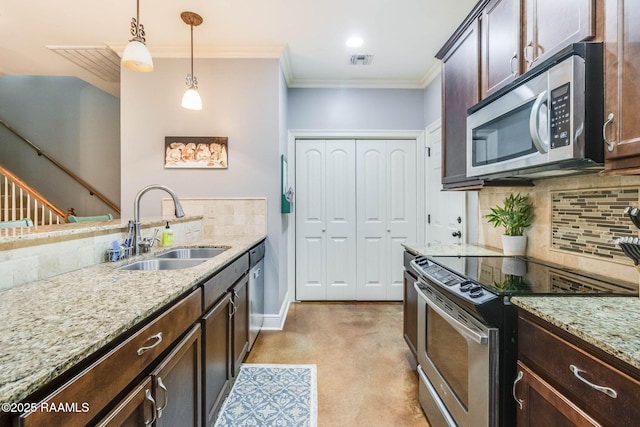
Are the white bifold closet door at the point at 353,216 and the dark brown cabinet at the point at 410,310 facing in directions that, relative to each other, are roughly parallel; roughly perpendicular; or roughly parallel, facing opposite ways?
roughly perpendicular

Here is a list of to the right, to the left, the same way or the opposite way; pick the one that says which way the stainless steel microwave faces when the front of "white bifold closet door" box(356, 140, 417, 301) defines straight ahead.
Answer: to the right

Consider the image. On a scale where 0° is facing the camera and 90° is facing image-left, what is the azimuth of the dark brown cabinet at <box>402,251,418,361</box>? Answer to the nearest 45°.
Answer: approximately 90°

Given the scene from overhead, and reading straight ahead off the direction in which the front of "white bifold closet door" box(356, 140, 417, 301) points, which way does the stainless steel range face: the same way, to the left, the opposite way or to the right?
to the right

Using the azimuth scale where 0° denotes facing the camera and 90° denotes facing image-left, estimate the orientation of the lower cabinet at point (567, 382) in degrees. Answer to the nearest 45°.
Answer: approximately 45°

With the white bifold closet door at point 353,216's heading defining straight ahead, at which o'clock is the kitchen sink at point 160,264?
The kitchen sink is roughly at 1 o'clock from the white bifold closet door.

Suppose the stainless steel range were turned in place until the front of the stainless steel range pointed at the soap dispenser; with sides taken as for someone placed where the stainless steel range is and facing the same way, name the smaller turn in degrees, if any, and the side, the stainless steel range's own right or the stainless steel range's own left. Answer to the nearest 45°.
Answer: approximately 45° to the stainless steel range's own right

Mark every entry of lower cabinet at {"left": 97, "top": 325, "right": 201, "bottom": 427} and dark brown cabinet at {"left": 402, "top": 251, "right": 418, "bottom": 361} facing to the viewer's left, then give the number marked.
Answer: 1

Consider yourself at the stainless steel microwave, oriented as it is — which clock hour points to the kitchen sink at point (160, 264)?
The kitchen sink is roughly at 1 o'clock from the stainless steel microwave.

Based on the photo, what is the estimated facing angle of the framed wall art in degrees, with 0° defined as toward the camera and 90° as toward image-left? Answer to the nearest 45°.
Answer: approximately 0°

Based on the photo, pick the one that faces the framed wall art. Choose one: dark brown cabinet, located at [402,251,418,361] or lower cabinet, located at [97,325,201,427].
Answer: the dark brown cabinet

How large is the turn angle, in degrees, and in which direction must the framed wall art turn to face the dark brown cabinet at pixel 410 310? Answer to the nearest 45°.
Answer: approximately 45° to its left
